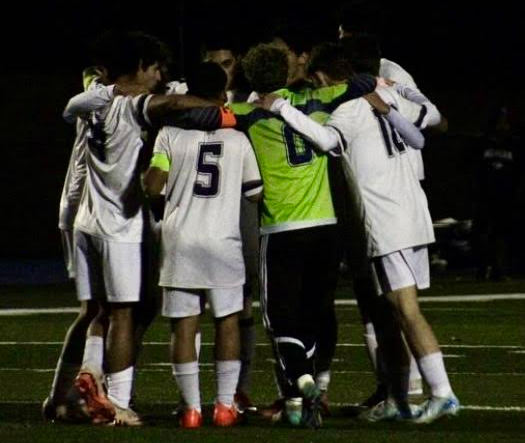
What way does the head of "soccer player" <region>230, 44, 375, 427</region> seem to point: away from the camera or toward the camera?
away from the camera

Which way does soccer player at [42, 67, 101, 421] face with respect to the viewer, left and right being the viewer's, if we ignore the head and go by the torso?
facing to the right of the viewer

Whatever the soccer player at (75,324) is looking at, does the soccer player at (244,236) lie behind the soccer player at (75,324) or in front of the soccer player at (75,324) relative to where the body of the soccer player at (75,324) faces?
in front

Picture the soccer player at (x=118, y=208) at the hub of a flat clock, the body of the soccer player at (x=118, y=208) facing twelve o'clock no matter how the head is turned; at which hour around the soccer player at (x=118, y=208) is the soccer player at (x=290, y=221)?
the soccer player at (x=290, y=221) is roughly at 2 o'clock from the soccer player at (x=118, y=208).

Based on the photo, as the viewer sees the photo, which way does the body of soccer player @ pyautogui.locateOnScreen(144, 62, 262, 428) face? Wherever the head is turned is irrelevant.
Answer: away from the camera

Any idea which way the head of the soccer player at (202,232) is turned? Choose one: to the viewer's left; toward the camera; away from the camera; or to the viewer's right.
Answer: away from the camera

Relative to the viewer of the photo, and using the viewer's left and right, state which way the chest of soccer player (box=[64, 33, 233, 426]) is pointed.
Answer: facing away from the viewer and to the right of the viewer

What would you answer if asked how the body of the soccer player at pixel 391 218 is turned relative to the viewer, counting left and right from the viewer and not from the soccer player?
facing away from the viewer and to the left of the viewer

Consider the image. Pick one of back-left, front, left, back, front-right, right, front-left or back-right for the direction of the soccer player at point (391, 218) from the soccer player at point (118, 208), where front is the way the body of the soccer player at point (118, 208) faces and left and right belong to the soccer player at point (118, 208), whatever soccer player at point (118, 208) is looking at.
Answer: front-right
